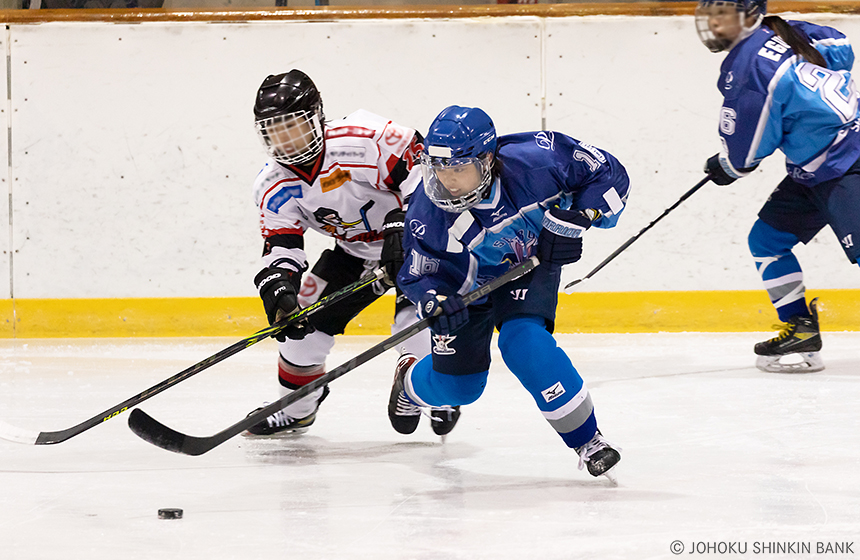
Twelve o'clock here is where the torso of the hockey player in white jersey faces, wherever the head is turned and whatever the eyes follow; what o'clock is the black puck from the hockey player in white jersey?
The black puck is roughly at 11 o'clock from the hockey player in white jersey.

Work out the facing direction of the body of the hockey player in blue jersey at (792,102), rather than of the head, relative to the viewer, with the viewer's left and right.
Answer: facing away from the viewer and to the left of the viewer

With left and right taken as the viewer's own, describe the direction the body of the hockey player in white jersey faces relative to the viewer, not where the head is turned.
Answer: facing the viewer and to the left of the viewer

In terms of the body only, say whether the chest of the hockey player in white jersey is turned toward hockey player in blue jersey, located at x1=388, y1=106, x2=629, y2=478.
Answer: no

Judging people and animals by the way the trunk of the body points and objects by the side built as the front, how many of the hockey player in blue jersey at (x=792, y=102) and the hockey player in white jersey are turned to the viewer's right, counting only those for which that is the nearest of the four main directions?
0

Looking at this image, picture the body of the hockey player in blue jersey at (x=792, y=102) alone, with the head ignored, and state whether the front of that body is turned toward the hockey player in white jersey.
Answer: no

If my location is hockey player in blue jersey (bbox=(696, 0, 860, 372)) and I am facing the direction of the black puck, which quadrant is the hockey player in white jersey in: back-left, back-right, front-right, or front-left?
front-right

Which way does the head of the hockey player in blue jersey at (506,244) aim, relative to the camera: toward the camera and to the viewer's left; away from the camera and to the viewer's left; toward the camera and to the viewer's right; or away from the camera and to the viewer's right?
toward the camera and to the viewer's left

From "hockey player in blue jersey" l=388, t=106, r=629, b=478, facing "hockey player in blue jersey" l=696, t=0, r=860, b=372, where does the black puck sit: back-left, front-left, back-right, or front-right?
back-left

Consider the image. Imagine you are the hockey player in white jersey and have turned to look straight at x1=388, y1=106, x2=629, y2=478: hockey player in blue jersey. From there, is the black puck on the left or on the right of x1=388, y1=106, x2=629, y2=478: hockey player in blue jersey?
right

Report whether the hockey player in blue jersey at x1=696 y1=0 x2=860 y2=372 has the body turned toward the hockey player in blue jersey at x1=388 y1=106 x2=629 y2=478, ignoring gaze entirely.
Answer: no

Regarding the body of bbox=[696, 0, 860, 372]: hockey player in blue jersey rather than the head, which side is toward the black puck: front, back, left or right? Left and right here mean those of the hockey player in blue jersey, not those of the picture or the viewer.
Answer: left

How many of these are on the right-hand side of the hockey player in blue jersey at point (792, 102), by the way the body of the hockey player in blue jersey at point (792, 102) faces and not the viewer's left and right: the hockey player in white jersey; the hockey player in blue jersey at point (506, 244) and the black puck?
0
